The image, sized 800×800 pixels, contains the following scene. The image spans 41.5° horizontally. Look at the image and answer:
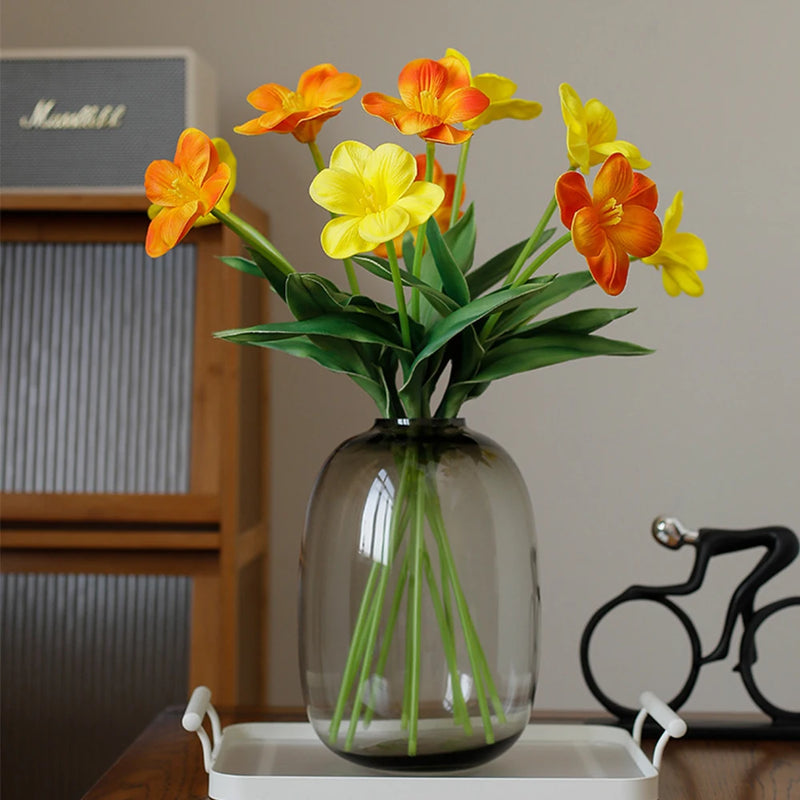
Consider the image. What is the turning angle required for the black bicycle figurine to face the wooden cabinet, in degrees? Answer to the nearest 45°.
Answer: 0° — it already faces it

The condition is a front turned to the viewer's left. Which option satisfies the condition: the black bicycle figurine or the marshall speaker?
the black bicycle figurine

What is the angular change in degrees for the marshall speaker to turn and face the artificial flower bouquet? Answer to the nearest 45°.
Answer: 0° — it already faces it

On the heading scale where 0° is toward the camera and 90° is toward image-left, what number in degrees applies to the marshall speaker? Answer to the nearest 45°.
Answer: approximately 0°

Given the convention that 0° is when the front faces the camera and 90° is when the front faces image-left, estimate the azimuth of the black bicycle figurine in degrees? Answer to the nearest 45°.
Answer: approximately 90°

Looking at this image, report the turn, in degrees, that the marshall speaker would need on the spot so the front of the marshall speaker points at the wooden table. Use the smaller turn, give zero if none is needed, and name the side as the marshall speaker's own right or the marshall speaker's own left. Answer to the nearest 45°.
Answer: approximately 45° to the marshall speaker's own left
